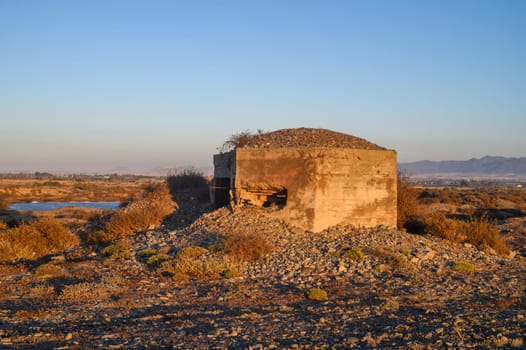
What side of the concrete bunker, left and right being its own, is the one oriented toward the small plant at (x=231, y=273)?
front

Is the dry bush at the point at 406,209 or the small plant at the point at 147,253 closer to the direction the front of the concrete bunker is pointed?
the small plant

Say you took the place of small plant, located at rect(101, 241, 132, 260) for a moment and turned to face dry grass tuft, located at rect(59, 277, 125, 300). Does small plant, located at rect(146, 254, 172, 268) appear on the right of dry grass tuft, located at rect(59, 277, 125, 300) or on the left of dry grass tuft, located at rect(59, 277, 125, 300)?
left

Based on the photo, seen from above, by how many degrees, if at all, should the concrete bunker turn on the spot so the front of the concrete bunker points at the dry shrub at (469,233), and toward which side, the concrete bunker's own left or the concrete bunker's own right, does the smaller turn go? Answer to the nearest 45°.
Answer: approximately 135° to the concrete bunker's own left

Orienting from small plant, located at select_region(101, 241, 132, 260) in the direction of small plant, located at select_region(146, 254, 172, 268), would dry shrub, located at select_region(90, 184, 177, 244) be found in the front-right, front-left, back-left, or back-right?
back-left

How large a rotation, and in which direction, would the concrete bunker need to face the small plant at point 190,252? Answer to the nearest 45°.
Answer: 0° — it already faces it

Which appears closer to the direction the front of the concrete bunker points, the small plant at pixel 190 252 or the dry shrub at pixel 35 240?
the small plant

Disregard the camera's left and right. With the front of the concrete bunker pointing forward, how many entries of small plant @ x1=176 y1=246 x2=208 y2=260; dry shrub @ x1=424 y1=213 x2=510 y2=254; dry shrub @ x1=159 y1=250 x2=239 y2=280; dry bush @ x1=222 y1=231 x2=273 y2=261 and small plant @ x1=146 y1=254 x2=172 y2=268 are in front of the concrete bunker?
4

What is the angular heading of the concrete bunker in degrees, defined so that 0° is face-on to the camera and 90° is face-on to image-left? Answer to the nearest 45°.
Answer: approximately 45°

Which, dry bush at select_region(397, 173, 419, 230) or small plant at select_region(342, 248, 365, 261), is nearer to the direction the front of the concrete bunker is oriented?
the small plant

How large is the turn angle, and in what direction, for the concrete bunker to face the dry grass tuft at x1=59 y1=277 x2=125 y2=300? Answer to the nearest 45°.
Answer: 0° — it already faces it

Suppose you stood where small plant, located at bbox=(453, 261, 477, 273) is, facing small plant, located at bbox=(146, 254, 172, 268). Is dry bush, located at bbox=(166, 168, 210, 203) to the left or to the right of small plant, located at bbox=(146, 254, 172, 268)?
right

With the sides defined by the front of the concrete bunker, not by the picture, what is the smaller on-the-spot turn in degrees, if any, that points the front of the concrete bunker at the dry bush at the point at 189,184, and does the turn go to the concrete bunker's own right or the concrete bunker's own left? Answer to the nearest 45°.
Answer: approximately 90° to the concrete bunker's own right

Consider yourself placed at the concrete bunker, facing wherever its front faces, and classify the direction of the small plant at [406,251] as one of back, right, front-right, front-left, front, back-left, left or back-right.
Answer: left

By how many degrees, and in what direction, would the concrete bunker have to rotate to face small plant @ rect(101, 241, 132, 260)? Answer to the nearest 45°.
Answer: approximately 45° to its right
